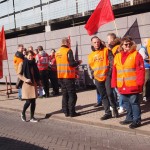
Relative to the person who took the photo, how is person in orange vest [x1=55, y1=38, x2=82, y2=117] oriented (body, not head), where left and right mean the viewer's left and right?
facing away from the viewer and to the right of the viewer

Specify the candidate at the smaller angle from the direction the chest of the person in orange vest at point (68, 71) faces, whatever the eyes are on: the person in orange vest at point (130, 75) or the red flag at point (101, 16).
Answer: the red flag

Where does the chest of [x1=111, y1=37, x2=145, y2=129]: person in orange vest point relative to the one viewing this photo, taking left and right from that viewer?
facing the viewer and to the left of the viewer

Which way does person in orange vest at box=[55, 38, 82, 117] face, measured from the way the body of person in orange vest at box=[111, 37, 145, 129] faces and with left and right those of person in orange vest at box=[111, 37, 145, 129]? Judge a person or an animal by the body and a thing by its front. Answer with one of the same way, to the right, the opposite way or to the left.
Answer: the opposite way

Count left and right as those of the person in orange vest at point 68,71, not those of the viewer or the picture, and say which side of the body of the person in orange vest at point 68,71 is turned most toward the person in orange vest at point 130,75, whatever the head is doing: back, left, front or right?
right

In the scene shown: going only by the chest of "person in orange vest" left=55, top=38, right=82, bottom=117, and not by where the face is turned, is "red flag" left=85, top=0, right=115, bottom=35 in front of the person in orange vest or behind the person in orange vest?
in front

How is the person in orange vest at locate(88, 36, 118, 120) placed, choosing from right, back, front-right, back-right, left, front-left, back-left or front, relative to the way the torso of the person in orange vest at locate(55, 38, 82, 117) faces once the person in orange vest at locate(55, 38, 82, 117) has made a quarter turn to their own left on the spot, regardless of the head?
back

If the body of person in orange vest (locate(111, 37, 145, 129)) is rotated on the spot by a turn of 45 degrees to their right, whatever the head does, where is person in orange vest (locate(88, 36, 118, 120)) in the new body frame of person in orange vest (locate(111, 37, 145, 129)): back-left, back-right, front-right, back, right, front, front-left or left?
front-right

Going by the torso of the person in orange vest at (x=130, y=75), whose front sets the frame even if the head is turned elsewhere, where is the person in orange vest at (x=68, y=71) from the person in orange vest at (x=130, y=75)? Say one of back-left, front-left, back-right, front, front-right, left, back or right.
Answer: right

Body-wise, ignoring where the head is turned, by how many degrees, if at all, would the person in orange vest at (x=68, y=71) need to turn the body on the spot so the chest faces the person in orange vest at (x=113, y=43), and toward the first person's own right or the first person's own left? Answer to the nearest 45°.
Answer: approximately 45° to the first person's own right

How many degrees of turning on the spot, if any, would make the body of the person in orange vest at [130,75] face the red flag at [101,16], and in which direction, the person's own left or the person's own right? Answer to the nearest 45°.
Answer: approximately 135° to the person's own right
